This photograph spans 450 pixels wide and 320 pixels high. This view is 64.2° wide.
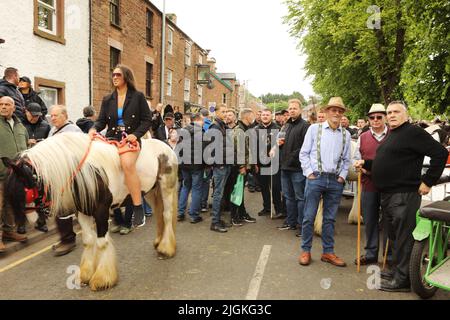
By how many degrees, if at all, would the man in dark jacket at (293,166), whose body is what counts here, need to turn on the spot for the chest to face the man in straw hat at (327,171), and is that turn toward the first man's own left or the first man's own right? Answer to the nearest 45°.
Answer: approximately 45° to the first man's own left

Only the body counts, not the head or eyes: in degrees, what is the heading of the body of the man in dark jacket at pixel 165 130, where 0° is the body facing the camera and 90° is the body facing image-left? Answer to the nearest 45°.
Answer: approximately 315°

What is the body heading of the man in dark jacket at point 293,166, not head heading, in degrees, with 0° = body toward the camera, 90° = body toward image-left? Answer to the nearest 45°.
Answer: approximately 45°

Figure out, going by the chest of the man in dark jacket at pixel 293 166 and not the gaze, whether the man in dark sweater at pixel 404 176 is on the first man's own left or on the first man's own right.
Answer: on the first man's own left

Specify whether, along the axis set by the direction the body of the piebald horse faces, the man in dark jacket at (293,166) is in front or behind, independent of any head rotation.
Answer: behind

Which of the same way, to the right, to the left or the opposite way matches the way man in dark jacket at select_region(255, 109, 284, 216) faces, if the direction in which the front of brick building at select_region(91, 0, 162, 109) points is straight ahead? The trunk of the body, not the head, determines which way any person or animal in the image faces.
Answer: to the right

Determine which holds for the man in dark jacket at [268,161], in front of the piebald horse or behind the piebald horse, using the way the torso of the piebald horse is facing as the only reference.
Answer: behind

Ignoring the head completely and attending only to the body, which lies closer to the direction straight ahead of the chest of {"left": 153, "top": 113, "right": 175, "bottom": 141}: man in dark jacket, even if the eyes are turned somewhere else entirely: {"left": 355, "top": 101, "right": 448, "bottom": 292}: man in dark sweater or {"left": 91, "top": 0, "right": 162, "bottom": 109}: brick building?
the man in dark sweater

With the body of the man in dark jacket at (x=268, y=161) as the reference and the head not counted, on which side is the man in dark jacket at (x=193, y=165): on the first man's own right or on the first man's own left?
on the first man's own right

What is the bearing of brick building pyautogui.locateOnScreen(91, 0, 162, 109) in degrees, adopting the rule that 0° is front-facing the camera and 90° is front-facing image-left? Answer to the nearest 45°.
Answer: approximately 315°

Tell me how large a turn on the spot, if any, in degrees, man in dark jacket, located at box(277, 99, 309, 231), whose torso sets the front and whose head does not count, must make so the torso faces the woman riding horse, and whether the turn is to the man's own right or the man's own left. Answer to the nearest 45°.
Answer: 0° — they already face them
